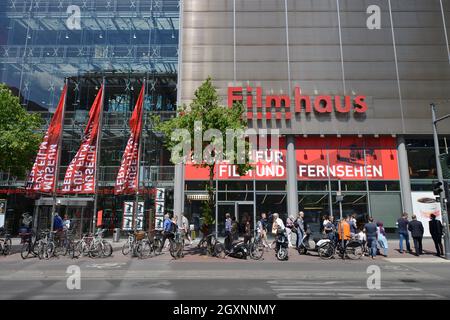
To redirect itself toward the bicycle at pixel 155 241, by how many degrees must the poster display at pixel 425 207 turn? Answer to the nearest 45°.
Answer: approximately 45° to its right

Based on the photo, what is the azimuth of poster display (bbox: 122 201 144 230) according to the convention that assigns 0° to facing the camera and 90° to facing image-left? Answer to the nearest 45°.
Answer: approximately 0°

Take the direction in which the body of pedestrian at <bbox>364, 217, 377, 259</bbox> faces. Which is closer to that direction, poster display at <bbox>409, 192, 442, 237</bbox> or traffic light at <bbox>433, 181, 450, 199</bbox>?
the poster display
